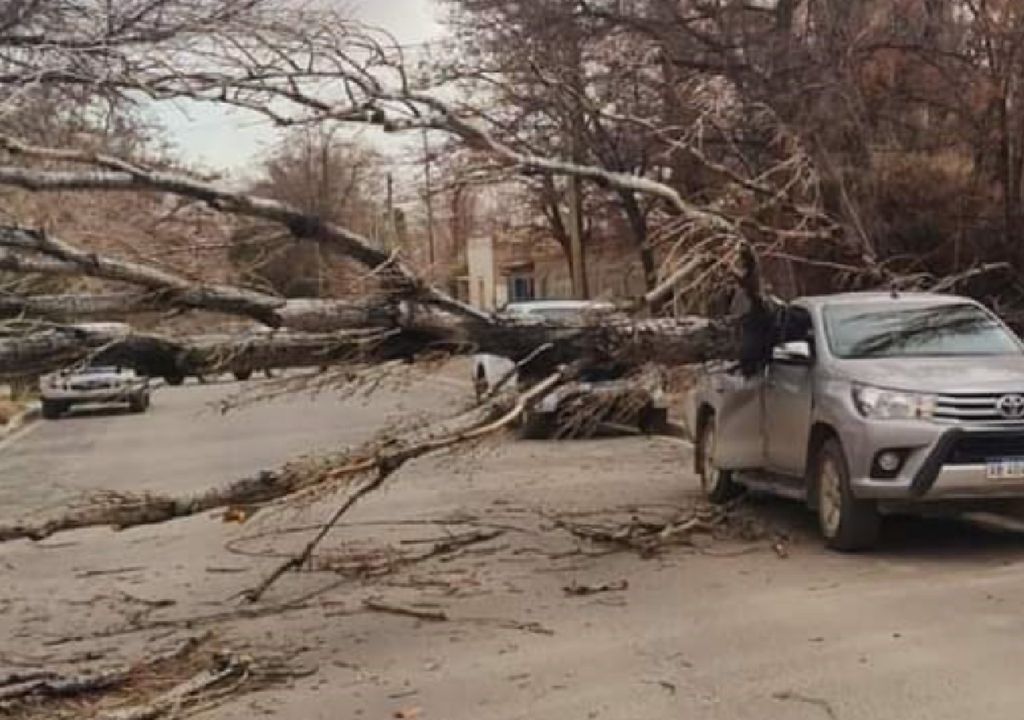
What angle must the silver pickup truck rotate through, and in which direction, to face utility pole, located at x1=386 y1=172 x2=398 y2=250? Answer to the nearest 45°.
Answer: approximately 135° to its right

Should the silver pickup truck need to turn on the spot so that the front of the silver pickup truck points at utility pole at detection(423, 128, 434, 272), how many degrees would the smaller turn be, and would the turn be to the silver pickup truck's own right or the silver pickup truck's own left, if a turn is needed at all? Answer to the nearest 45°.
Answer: approximately 135° to the silver pickup truck's own right

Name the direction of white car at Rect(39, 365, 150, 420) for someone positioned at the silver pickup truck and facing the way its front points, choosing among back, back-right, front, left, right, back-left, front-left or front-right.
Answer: back

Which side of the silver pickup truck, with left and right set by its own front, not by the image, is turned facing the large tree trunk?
right

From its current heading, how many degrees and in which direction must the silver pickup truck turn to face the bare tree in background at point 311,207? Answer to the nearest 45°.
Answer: approximately 135° to its right

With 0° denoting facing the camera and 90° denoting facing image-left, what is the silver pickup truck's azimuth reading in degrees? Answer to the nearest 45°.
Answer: approximately 315°

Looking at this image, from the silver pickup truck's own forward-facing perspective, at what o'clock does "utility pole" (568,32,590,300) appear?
The utility pole is roughly at 7 o'clock from the silver pickup truck.
